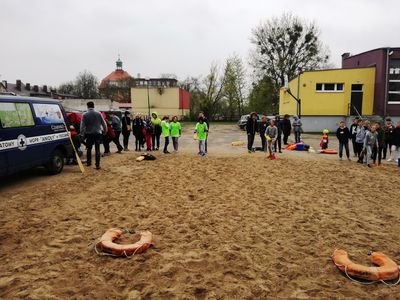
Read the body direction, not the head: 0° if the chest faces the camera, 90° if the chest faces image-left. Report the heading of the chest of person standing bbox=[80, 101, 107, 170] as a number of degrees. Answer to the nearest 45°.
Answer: approximately 180°

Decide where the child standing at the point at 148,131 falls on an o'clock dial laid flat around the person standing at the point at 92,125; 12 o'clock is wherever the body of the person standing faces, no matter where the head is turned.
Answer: The child standing is roughly at 1 o'clock from the person standing.

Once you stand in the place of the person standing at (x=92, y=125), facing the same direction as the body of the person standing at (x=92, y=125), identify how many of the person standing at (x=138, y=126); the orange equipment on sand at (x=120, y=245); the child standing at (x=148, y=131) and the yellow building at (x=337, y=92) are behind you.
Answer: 1

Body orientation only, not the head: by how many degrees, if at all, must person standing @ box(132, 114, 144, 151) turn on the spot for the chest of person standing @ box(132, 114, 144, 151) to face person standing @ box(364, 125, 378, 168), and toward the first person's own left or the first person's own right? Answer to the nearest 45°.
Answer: approximately 45° to the first person's own left

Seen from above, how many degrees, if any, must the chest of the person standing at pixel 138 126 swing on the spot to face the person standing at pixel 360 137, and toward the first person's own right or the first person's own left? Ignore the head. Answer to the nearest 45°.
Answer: approximately 90° to the first person's own left

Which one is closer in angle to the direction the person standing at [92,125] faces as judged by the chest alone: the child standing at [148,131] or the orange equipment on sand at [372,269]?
the child standing

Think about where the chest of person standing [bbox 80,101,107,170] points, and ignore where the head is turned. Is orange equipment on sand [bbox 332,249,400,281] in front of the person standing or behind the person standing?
behind

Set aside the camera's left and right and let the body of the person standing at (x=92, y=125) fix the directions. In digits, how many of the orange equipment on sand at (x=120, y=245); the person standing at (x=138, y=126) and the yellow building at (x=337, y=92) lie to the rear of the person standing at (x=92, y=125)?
1

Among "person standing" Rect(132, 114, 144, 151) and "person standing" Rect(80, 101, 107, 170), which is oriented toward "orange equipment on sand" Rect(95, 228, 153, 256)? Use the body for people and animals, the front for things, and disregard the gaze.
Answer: "person standing" Rect(132, 114, 144, 151)

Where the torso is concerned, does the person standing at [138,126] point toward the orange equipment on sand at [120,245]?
yes

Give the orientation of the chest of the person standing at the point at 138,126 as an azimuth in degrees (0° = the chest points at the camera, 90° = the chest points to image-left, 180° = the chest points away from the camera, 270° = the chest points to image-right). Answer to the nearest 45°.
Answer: approximately 0°

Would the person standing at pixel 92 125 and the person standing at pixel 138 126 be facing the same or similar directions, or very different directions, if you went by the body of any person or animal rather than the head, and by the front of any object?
very different directions
